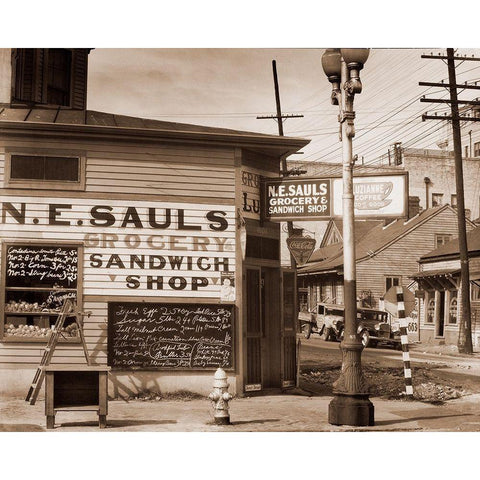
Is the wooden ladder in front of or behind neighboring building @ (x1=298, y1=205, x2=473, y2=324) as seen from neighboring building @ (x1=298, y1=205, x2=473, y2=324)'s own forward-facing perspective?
in front

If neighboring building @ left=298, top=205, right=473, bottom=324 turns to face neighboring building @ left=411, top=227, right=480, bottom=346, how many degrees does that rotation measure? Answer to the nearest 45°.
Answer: approximately 135° to its left

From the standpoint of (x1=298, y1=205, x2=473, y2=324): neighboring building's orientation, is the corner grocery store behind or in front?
in front

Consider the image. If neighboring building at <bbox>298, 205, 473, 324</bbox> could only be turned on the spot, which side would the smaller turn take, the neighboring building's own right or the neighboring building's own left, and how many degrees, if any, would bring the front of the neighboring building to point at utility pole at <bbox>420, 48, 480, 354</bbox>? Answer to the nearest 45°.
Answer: approximately 135° to the neighboring building's own left

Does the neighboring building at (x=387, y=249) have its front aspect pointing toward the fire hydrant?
yes

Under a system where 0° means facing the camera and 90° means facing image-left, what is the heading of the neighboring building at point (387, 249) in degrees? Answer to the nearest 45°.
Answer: approximately 45°
